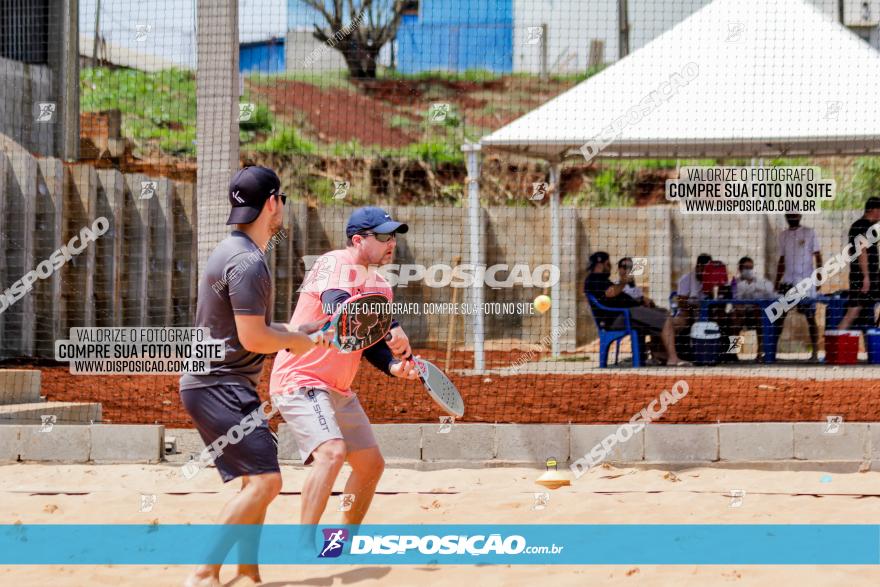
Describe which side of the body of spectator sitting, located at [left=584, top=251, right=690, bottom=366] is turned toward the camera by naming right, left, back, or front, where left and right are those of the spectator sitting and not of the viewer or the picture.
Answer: right

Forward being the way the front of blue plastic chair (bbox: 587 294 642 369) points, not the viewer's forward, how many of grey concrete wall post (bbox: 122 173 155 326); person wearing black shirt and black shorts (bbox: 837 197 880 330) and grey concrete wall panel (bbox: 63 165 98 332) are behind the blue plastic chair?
2

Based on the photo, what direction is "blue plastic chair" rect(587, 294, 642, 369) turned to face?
to the viewer's right

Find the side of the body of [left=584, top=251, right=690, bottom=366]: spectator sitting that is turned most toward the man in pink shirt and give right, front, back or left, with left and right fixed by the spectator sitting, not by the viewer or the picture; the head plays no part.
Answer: right

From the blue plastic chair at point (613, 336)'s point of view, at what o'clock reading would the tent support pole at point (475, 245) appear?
The tent support pole is roughly at 5 o'clock from the blue plastic chair.

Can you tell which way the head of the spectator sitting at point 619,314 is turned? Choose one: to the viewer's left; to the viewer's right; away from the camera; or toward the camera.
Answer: to the viewer's right

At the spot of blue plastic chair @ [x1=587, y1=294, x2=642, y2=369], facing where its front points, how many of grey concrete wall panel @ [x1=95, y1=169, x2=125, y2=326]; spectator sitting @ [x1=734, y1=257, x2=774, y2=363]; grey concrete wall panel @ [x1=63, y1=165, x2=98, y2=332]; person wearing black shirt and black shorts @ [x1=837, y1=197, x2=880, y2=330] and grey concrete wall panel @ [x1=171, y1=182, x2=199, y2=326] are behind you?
3

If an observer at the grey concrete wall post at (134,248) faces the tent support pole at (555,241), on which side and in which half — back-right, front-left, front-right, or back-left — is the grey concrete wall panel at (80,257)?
back-right

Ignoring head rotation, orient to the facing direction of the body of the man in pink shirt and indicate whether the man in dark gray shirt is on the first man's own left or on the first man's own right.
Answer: on the first man's own right
